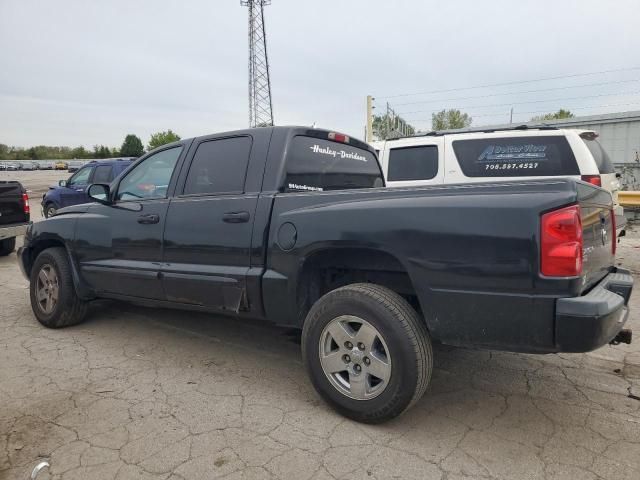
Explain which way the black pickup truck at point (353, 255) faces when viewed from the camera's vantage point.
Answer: facing away from the viewer and to the left of the viewer

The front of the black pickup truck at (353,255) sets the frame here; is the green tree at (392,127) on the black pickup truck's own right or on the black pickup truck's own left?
on the black pickup truck's own right

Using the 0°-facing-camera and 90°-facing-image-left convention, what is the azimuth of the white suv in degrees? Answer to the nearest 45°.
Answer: approximately 135°

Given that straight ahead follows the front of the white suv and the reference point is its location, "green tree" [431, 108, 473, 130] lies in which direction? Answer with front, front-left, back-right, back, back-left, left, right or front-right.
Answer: front-right

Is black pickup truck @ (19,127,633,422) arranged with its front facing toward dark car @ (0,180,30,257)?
yes

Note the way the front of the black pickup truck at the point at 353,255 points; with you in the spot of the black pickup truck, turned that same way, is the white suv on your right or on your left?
on your right

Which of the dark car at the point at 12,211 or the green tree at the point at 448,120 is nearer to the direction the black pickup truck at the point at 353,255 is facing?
the dark car

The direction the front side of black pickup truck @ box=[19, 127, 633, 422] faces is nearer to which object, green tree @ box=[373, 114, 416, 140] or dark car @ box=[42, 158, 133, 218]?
the dark car

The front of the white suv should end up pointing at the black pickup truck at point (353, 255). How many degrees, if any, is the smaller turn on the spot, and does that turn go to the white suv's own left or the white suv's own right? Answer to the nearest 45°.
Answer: approximately 135° to the white suv's own left
